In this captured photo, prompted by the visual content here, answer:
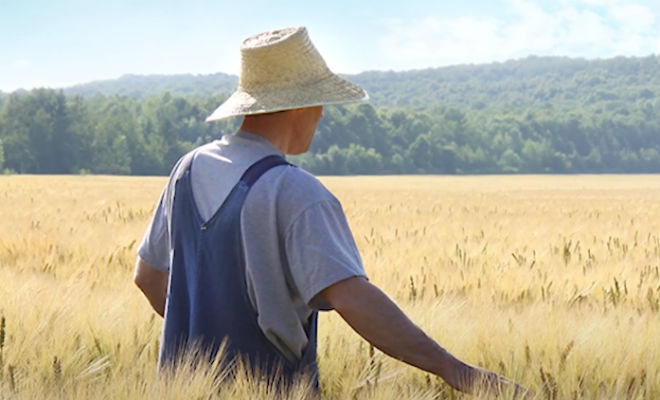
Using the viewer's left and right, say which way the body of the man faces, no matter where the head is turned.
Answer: facing away from the viewer and to the right of the viewer

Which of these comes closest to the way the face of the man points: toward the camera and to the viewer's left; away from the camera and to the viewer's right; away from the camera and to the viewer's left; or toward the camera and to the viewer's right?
away from the camera and to the viewer's right
